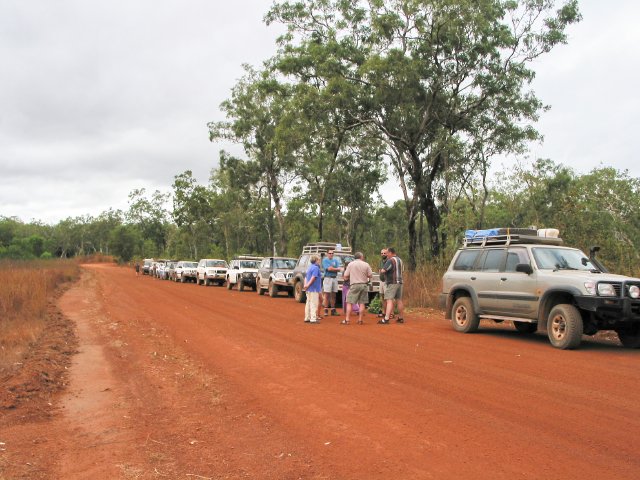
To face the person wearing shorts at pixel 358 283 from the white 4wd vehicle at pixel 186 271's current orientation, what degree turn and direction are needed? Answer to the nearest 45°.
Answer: approximately 45° to its right

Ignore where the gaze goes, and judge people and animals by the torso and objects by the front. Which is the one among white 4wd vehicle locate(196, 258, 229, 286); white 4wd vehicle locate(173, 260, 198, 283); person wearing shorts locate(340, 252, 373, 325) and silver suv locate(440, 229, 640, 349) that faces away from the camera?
the person wearing shorts

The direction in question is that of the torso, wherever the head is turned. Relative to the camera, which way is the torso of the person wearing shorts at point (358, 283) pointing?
away from the camera

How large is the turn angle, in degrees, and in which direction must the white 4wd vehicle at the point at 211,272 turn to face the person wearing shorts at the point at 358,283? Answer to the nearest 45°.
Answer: approximately 45° to its right

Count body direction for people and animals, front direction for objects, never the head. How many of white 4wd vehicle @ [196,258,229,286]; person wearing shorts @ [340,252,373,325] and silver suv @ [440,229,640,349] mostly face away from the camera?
1

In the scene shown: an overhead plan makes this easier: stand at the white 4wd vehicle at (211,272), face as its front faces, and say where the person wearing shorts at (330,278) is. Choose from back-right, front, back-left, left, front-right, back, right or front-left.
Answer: front-right

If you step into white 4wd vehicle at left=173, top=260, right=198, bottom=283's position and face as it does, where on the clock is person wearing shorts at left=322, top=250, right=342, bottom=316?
The person wearing shorts is roughly at 1 o'clock from the white 4wd vehicle.

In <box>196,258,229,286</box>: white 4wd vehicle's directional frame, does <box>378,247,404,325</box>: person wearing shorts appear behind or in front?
in front

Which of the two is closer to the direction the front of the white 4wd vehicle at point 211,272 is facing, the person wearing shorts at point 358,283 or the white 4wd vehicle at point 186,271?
the person wearing shorts

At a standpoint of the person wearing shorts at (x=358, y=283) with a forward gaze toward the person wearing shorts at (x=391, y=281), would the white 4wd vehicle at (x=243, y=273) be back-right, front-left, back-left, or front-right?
back-left

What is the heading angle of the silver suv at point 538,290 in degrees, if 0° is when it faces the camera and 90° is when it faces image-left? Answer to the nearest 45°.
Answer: approximately 315°

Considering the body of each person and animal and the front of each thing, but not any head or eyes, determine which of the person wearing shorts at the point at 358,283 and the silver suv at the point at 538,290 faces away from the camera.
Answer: the person wearing shorts

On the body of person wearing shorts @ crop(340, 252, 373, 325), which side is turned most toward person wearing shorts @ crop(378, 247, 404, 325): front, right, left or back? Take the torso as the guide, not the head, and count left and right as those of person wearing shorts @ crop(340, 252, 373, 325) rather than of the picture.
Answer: right
